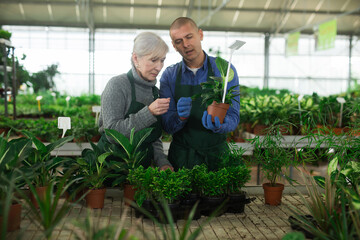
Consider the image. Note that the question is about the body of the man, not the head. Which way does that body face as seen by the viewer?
toward the camera

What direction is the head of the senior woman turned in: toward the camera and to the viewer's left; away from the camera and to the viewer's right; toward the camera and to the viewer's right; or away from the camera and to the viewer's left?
toward the camera and to the viewer's right

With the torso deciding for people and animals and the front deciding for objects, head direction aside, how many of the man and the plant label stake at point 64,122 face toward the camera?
2

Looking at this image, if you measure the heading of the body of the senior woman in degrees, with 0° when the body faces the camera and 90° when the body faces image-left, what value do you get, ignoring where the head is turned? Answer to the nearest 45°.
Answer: approximately 315°

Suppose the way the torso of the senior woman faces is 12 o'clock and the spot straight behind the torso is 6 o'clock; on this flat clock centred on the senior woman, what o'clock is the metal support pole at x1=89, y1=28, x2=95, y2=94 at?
The metal support pole is roughly at 7 o'clock from the senior woman.

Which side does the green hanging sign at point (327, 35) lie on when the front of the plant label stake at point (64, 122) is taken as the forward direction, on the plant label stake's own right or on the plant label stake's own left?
on the plant label stake's own left

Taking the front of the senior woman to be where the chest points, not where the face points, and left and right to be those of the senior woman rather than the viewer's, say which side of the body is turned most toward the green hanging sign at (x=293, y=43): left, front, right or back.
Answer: left

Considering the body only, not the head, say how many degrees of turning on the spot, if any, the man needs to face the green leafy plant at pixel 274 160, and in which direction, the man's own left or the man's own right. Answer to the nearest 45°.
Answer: approximately 45° to the man's own left

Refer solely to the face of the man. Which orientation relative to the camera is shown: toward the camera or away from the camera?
toward the camera

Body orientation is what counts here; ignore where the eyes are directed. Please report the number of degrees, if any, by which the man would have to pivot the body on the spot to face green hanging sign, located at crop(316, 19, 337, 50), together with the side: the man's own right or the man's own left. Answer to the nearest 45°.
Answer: approximately 135° to the man's own left
